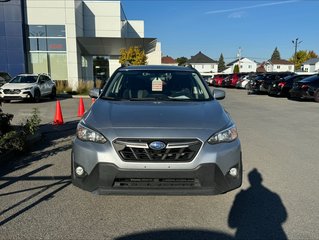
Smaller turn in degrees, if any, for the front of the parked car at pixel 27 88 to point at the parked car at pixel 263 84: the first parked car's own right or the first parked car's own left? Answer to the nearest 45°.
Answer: approximately 135° to the first parked car's own left

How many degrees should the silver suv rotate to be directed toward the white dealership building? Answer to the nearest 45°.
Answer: approximately 180°

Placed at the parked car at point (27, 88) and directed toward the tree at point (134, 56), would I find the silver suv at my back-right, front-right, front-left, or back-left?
back-right

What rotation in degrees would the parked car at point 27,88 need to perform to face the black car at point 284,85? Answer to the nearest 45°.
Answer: approximately 135° to its left

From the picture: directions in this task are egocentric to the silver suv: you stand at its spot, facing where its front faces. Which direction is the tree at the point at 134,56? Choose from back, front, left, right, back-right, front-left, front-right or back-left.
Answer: back

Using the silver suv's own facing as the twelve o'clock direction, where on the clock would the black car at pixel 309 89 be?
The black car is roughly at 7 o'clock from the silver suv.

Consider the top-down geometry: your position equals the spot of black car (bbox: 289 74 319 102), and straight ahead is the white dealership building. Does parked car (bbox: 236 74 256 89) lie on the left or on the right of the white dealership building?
right

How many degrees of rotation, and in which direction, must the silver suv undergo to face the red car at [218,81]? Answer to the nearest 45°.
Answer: approximately 180°

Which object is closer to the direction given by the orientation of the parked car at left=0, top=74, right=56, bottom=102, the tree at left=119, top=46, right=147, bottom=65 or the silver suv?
the silver suv

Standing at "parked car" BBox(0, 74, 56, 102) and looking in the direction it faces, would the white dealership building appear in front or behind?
behind

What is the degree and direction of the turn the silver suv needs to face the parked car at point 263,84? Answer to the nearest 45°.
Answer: approximately 180°

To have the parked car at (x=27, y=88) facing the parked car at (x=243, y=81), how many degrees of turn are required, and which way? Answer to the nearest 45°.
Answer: approximately 180°

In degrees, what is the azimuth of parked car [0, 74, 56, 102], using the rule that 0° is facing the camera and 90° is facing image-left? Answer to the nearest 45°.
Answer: approximately 45°

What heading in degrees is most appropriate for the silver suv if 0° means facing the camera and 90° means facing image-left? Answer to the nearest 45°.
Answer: approximately 0°
